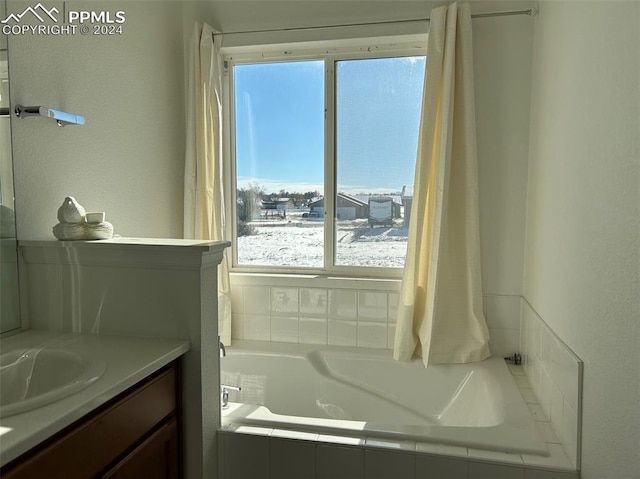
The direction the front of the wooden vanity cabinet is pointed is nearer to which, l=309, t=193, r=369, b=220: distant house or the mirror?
the distant house

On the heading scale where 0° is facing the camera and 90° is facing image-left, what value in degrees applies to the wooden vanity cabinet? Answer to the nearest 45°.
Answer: approximately 315°

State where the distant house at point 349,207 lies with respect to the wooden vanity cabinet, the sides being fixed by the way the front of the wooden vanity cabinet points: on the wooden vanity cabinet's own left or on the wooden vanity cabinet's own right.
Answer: on the wooden vanity cabinet's own left

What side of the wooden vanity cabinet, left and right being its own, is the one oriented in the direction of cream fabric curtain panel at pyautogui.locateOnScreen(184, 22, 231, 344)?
left

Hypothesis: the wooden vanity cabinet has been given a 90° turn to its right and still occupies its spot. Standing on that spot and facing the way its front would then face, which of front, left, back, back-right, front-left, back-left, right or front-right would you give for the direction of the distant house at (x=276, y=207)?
back

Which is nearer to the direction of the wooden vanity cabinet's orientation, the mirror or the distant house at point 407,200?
the distant house

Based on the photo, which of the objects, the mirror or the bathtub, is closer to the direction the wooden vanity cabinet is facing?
the bathtub

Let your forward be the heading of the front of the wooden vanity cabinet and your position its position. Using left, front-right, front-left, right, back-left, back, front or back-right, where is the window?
left

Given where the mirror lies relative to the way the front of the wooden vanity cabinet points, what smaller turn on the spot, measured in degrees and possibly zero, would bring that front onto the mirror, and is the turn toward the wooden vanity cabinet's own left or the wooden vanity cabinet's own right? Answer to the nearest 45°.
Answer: approximately 180°

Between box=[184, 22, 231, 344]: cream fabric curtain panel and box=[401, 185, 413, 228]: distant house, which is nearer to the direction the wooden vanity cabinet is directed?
the distant house

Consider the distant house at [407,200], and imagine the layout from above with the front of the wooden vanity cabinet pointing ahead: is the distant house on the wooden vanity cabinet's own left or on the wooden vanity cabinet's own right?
on the wooden vanity cabinet's own left
